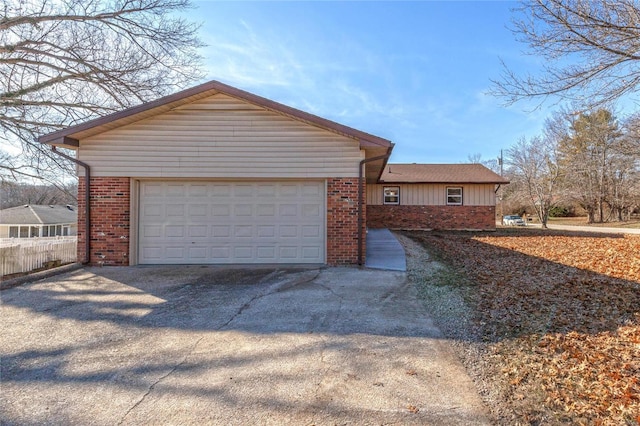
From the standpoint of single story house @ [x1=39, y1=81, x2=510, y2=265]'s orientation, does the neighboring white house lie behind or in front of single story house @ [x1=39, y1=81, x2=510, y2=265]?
behind

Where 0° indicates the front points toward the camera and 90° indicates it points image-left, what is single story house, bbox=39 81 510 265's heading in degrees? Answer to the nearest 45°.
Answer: approximately 0°

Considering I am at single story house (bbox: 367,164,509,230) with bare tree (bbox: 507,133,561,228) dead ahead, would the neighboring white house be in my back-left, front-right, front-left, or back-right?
back-left

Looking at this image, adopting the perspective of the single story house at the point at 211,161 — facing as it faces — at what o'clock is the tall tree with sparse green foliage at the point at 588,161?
The tall tree with sparse green foliage is roughly at 8 o'clock from the single story house.

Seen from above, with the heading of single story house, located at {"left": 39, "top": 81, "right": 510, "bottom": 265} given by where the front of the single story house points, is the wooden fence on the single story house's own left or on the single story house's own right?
on the single story house's own right

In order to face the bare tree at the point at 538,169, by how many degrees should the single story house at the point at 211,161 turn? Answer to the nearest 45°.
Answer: approximately 135° to its left
